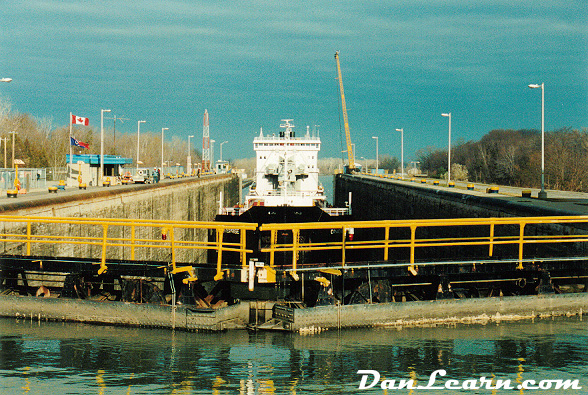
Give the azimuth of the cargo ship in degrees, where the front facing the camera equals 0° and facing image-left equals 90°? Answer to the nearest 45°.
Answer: approximately 0°

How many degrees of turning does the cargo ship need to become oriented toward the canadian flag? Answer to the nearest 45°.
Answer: approximately 135° to its right

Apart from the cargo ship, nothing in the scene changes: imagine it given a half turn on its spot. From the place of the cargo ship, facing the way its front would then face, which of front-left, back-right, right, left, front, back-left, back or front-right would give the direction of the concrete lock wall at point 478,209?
right

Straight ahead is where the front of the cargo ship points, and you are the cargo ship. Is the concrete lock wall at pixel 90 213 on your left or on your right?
on your right
